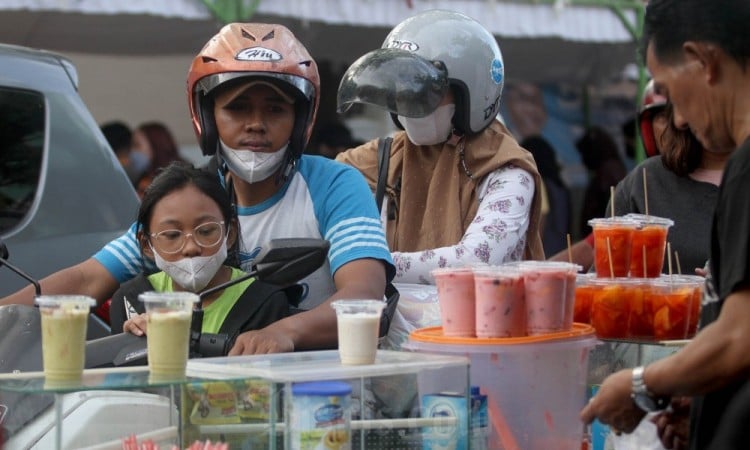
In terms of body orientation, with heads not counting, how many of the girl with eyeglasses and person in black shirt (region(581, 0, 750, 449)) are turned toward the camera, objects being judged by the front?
1

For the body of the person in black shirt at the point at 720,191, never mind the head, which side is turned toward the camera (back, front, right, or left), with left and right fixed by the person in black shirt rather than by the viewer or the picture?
left

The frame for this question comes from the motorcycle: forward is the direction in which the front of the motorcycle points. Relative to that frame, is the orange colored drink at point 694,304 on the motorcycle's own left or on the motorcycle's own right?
on the motorcycle's own left

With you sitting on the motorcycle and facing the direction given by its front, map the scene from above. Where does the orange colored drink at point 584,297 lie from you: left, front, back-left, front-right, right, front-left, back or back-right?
left

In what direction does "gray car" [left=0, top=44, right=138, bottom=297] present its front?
to the viewer's left

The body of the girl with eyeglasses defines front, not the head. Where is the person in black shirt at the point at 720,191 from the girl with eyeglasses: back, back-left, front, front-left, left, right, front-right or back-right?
front-left

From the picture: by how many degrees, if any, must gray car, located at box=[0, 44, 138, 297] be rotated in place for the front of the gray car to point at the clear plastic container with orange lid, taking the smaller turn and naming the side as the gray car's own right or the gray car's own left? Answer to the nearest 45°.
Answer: approximately 135° to the gray car's own left

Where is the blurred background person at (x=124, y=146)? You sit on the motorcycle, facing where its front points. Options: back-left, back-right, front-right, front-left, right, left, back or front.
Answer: back

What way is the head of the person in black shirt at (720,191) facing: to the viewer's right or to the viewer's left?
to the viewer's left

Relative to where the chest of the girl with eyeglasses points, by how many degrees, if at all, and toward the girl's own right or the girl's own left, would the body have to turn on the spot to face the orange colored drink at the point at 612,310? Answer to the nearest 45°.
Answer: approximately 90° to the girl's own left

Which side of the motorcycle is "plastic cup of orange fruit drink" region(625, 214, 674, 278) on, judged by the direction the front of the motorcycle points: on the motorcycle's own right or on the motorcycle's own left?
on the motorcycle's own left
